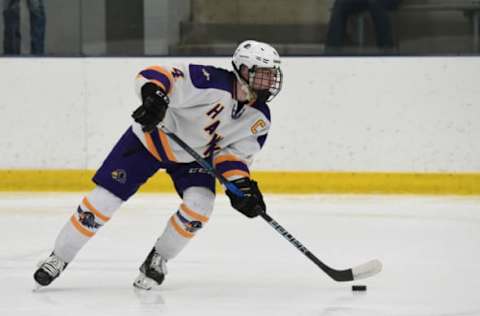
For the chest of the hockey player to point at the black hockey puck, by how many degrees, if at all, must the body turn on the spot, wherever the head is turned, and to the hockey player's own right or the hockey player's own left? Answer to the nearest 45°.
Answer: approximately 45° to the hockey player's own left

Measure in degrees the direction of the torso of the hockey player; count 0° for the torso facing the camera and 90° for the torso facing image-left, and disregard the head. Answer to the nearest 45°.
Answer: approximately 315°
